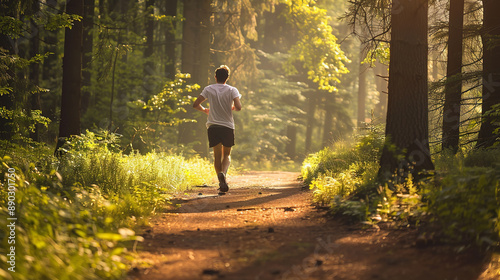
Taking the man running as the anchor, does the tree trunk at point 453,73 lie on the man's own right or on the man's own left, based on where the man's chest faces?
on the man's own right

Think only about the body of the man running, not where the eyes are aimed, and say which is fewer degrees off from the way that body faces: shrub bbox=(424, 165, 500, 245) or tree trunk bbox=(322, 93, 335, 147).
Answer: the tree trunk

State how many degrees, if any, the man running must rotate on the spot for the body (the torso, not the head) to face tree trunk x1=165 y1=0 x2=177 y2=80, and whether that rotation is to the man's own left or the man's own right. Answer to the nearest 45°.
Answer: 0° — they already face it

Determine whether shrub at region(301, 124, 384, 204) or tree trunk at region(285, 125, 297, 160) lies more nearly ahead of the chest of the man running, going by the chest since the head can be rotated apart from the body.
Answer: the tree trunk

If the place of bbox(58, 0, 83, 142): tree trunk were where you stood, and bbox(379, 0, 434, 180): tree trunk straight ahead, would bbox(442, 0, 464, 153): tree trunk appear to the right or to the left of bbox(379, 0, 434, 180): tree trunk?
left

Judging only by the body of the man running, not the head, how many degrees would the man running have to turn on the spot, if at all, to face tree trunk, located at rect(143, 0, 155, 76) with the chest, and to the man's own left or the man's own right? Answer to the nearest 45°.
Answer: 0° — they already face it

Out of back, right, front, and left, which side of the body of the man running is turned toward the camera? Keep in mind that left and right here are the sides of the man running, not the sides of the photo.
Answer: back

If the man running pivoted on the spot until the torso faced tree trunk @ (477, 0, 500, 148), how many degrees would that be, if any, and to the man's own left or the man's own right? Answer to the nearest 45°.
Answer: approximately 90° to the man's own right
